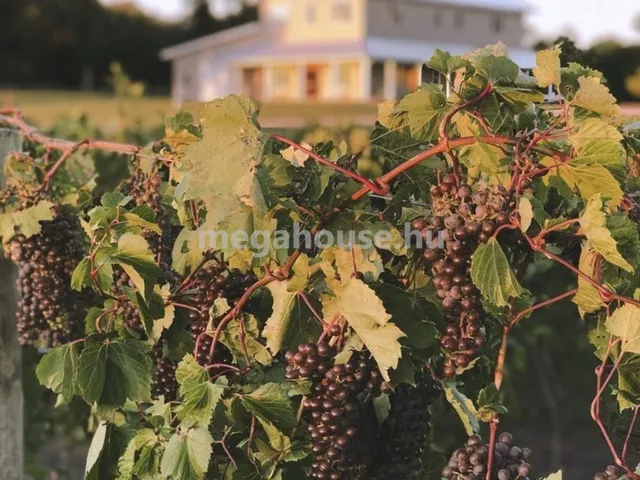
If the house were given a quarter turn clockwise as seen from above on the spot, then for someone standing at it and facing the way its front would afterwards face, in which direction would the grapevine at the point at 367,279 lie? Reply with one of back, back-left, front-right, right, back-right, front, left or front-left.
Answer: back-left

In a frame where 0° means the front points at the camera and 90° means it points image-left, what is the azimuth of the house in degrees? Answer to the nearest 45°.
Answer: approximately 45°
